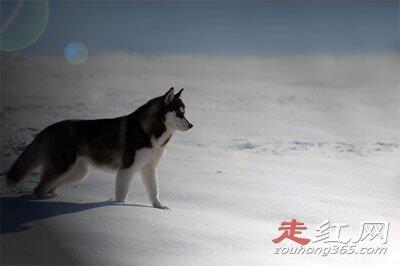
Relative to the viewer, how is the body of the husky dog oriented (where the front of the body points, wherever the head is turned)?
to the viewer's right
